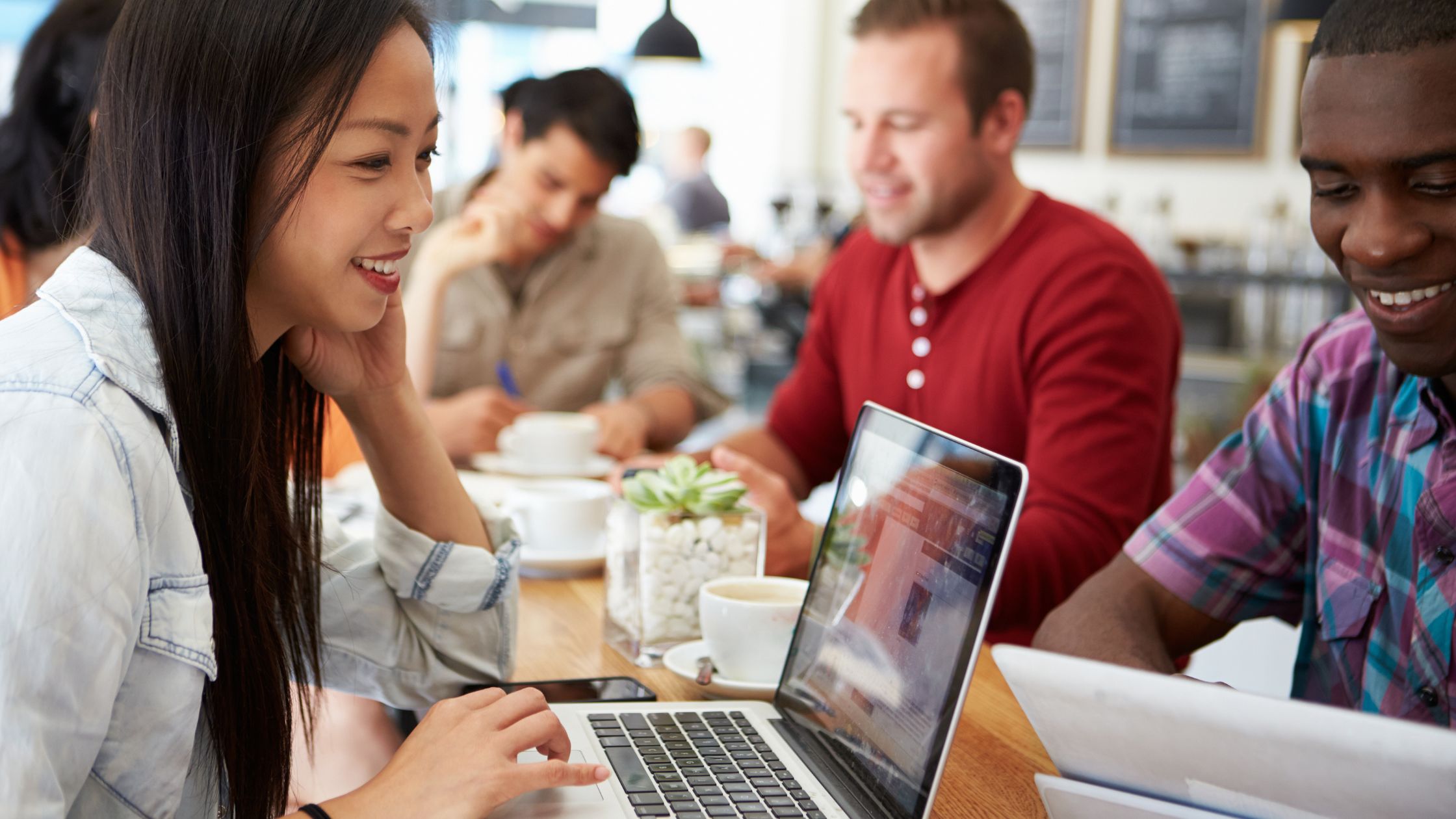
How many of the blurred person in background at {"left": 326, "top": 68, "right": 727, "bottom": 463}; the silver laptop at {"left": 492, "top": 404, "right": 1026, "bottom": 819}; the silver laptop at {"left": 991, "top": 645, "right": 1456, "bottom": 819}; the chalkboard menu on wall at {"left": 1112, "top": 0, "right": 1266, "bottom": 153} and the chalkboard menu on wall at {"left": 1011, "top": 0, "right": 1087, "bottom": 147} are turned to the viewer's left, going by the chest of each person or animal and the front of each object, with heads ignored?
1

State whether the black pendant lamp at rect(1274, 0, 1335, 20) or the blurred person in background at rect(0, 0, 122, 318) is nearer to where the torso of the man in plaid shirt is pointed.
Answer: the blurred person in background

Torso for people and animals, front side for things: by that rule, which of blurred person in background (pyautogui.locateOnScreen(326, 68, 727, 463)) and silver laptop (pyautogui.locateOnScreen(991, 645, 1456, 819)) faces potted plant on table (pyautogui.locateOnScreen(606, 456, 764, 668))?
the blurred person in background

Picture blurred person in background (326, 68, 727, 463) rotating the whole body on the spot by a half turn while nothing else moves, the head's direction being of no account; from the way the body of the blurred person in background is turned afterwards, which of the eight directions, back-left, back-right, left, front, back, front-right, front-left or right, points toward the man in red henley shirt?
back-right

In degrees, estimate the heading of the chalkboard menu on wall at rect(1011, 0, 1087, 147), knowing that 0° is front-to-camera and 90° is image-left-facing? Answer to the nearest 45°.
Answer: approximately 0°

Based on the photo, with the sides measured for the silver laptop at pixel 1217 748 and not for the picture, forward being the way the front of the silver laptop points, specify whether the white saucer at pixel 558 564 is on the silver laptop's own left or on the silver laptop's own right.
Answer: on the silver laptop's own left

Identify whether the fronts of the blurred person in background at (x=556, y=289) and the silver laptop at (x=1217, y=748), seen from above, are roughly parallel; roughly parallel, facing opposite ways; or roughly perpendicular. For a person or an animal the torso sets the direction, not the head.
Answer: roughly parallel, facing opposite ways

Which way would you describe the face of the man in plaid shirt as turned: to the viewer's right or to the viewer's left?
to the viewer's left

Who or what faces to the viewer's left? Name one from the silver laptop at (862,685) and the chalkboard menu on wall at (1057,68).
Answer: the silver laptop

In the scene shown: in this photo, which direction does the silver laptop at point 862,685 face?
to the viewer's left

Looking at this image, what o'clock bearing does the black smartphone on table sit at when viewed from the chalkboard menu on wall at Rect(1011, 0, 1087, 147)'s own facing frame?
The black smartphone on table is roughly at 12 o'clock from the chalkboard menu on wall.

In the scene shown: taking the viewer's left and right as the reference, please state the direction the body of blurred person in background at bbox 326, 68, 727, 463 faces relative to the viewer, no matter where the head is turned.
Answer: facing the viewer

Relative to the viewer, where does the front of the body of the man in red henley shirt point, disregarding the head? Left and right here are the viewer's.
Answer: facing the viewer and to the left of the viewer

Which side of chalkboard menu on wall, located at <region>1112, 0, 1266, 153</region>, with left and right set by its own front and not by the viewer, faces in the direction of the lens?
front

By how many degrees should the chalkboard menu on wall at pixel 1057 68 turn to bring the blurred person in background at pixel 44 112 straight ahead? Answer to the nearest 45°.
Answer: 0° — it already faces them

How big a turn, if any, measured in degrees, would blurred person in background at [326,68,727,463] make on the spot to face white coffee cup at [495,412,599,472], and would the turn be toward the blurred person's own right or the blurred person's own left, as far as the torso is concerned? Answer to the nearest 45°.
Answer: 0° — they already face it

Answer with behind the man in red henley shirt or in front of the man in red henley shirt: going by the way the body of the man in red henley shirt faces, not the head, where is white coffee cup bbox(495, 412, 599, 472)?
in front

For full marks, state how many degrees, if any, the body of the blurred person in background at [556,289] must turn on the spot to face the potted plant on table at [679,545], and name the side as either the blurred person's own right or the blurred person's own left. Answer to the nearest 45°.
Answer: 0° — they already face it

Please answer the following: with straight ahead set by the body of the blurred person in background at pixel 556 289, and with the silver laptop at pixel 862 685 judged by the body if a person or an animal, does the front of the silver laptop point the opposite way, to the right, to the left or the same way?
to the right

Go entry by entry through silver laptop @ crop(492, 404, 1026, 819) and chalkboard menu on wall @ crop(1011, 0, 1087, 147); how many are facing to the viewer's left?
1
